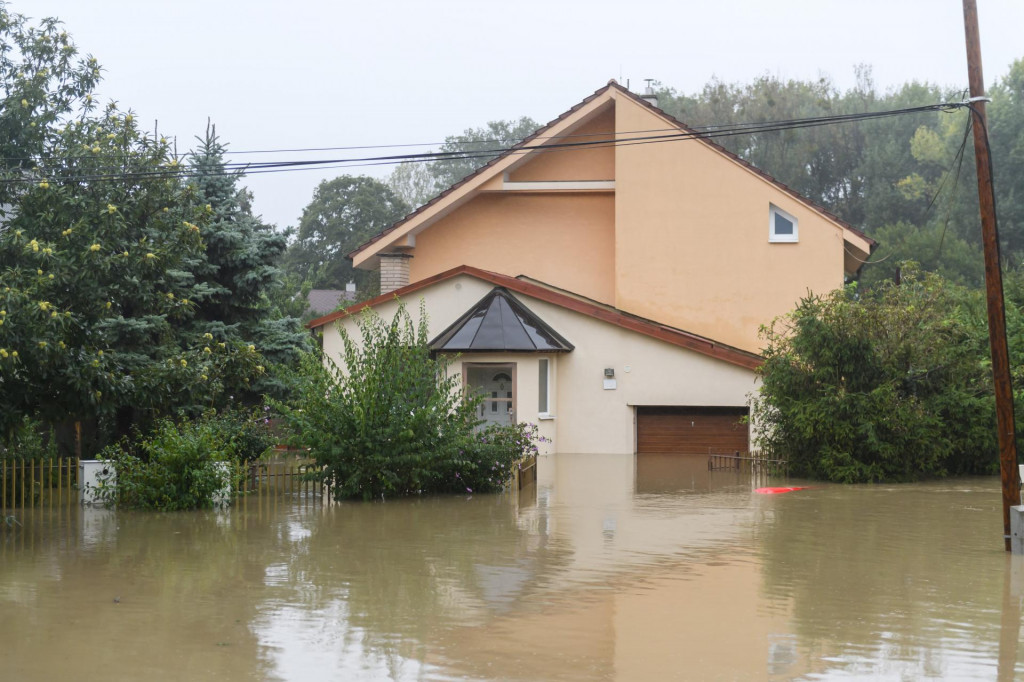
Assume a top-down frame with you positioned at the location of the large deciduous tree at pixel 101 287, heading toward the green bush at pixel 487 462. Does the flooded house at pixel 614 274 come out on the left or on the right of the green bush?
left

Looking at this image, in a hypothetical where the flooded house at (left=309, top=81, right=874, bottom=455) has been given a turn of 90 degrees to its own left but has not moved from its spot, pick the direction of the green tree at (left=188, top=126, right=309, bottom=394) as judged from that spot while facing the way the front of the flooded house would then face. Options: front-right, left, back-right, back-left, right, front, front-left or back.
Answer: back-right

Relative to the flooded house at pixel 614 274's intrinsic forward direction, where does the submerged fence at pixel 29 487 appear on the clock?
The submerged fence is roughly at 1 o'clock from the flooded house.

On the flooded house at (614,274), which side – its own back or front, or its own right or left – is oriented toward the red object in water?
front

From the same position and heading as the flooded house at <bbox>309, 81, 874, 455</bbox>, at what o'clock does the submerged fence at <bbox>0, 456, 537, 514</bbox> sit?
The submerged fence is roughly at 1 o'clock from the flooded house.

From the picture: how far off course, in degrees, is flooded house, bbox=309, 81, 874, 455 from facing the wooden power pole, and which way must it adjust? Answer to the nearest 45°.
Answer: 0° — it already faces it

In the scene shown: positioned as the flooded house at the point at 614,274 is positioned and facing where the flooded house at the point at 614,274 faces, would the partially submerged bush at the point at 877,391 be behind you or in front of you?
in front

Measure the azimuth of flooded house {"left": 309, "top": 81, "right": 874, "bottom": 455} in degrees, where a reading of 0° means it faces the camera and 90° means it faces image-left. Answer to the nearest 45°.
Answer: approximately 0°

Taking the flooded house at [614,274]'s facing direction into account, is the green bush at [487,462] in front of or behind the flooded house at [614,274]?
in front

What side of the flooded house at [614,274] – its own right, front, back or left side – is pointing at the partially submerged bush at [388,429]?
front

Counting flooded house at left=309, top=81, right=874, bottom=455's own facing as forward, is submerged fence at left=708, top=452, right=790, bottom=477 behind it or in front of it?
in front
